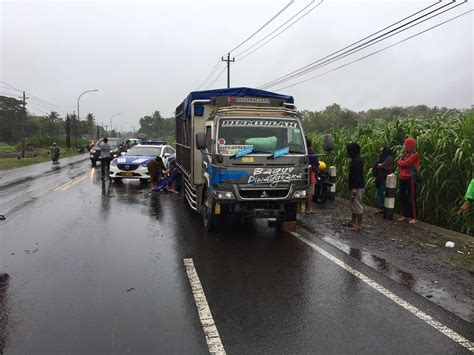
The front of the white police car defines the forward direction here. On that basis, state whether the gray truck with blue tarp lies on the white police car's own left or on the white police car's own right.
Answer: on the white police car's own left

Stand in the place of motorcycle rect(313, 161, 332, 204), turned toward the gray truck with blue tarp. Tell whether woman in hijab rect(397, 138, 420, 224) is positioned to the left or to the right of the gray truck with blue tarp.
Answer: left

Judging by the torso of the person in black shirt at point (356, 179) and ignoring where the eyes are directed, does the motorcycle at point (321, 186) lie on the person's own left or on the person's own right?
on the person's own right

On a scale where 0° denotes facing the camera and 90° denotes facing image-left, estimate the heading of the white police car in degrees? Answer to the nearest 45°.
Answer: approximately 45°

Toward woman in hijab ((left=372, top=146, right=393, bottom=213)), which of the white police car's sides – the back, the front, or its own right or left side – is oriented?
left

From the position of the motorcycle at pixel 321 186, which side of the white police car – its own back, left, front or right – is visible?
left
